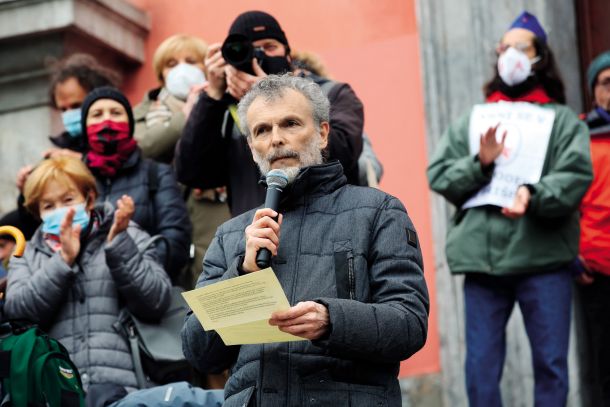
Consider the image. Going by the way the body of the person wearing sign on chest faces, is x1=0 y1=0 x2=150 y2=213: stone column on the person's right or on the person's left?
on the person's right

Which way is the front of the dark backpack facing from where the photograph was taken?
facing the viewer and to the right of the viewer

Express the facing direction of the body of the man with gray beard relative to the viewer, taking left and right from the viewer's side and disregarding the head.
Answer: facing the viewer and to the left of the viewer

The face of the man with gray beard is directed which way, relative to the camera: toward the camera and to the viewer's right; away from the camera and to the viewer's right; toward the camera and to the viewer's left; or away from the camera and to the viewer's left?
toward the camera and to the viewer's left

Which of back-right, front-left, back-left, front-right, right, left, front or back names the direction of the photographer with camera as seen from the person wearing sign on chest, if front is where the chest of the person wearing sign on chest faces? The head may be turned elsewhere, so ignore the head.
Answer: front-right

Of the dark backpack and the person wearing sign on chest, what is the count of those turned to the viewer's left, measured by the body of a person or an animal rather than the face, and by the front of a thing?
0

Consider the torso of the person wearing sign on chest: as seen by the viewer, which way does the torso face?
toward the camera
